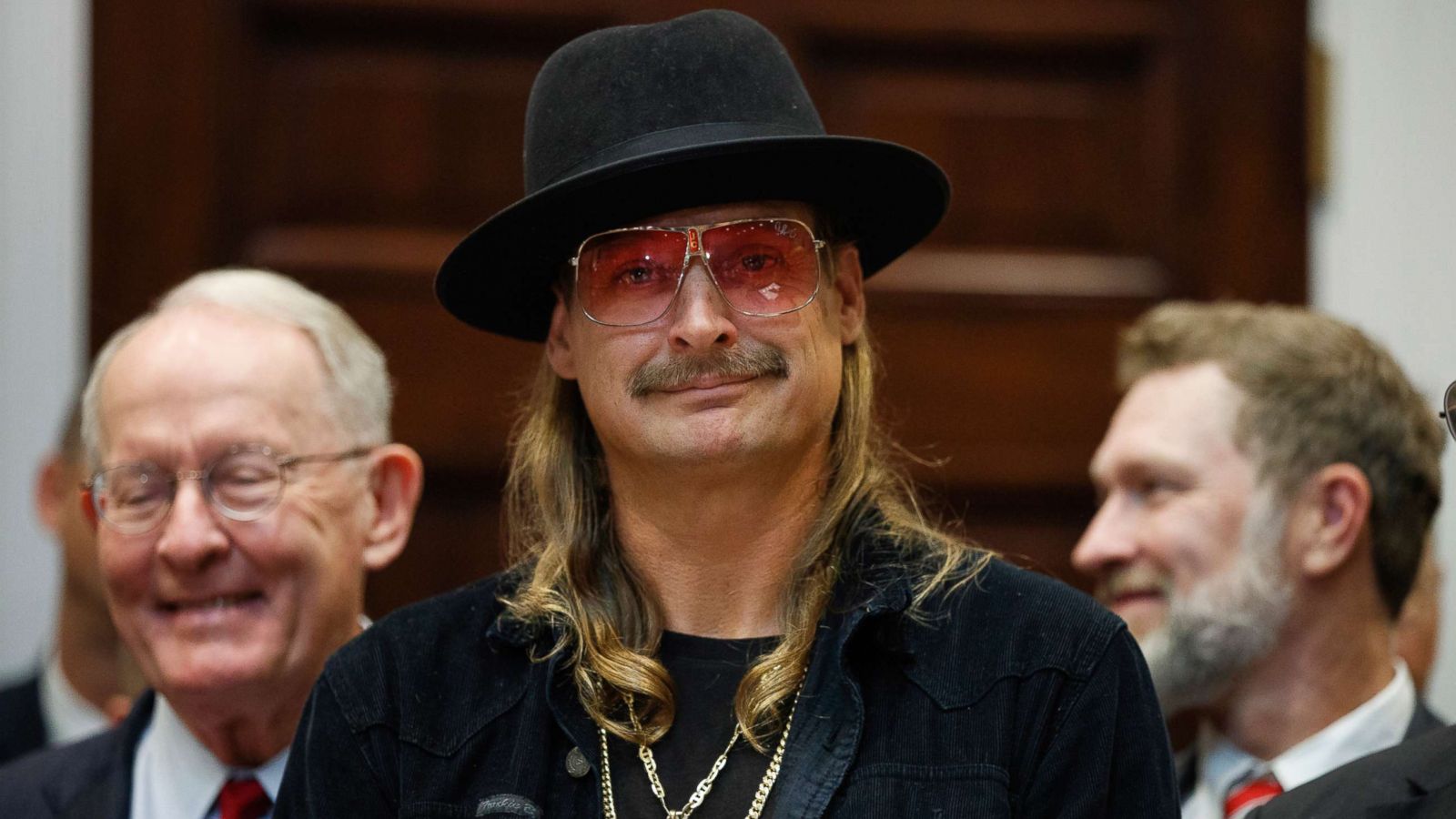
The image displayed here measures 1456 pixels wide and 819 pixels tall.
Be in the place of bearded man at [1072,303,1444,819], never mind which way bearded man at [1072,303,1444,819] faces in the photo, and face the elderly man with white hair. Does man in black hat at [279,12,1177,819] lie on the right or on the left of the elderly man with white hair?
left

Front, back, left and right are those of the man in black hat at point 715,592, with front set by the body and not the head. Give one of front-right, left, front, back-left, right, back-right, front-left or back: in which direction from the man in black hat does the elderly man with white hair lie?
back-right

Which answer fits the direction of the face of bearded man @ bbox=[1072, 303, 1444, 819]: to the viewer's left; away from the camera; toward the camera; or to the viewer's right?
to the viewer's left

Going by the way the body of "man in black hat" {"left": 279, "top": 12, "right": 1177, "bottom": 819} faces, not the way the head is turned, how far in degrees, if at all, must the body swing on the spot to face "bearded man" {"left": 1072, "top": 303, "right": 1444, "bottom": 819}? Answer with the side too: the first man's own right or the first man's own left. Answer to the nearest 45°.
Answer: approximately 135° to the first man's own left

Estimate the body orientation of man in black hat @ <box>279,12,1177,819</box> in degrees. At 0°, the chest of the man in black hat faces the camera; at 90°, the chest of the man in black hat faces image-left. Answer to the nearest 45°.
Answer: approximately 0°
